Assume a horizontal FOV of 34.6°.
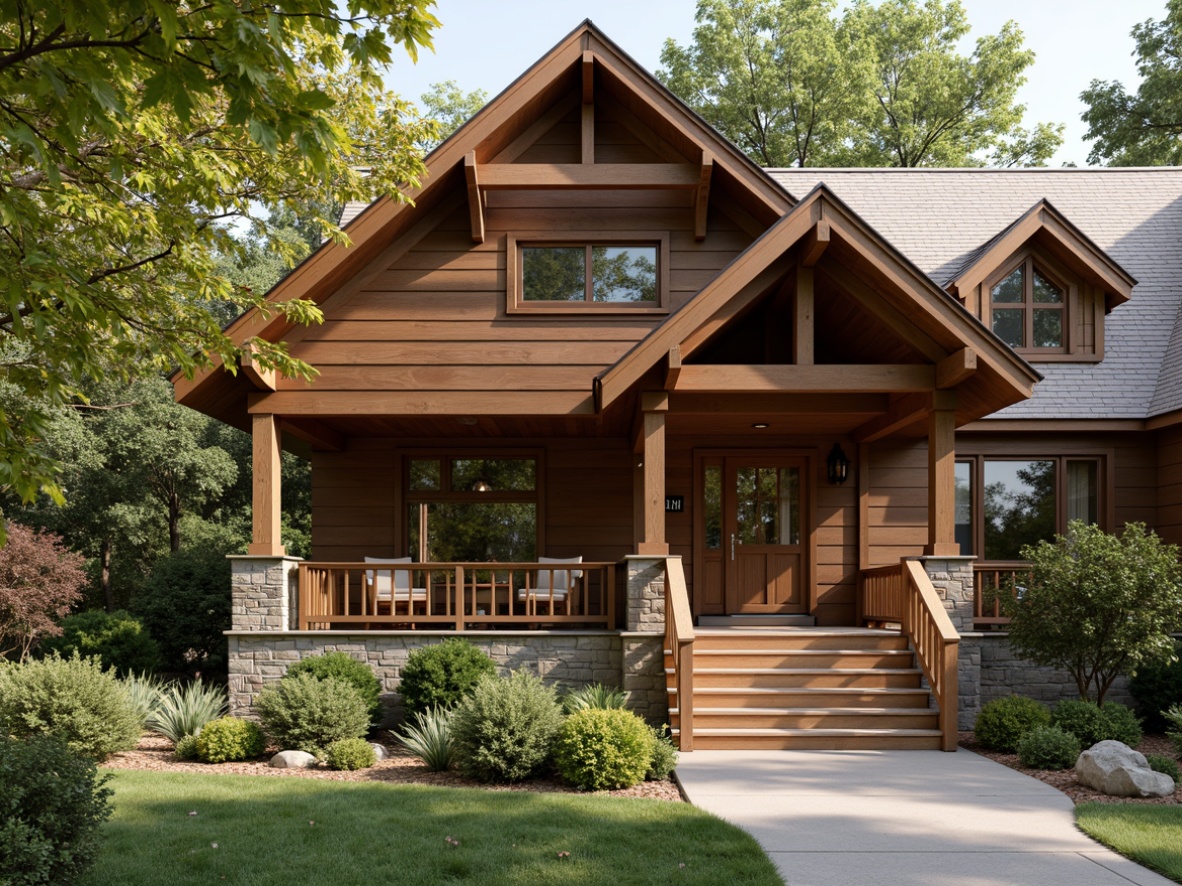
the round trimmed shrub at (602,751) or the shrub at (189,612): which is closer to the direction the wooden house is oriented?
the round trimmed shrub

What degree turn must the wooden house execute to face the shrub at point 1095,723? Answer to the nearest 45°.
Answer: approximately 45° to its left

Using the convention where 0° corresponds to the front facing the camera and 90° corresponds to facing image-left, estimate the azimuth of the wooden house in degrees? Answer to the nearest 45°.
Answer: approximately 0°

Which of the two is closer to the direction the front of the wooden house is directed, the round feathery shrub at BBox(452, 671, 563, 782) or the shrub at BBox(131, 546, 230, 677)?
the round feathery shrub

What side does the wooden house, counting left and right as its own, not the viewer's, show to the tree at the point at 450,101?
back
